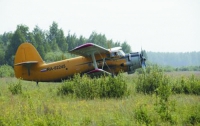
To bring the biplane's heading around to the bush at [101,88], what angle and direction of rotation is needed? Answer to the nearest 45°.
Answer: approximately 90° to its right

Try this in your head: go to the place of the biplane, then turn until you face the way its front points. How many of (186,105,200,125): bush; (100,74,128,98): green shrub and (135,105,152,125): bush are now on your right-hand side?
3

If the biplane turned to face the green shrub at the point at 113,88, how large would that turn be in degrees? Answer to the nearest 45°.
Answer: approximately 90° to its right

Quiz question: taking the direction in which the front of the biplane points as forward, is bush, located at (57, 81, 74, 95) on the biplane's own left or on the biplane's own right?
on the biplane's own right

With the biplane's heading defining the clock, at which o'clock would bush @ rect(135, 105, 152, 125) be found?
The bush is roughly at 3 o'clock from the biplane.

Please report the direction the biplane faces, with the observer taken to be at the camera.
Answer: facing to the right of the viewer

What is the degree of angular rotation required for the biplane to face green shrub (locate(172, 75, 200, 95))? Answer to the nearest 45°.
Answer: approximately 45° to its right

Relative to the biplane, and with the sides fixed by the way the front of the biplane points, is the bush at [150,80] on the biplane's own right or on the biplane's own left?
on the biplane's own right
